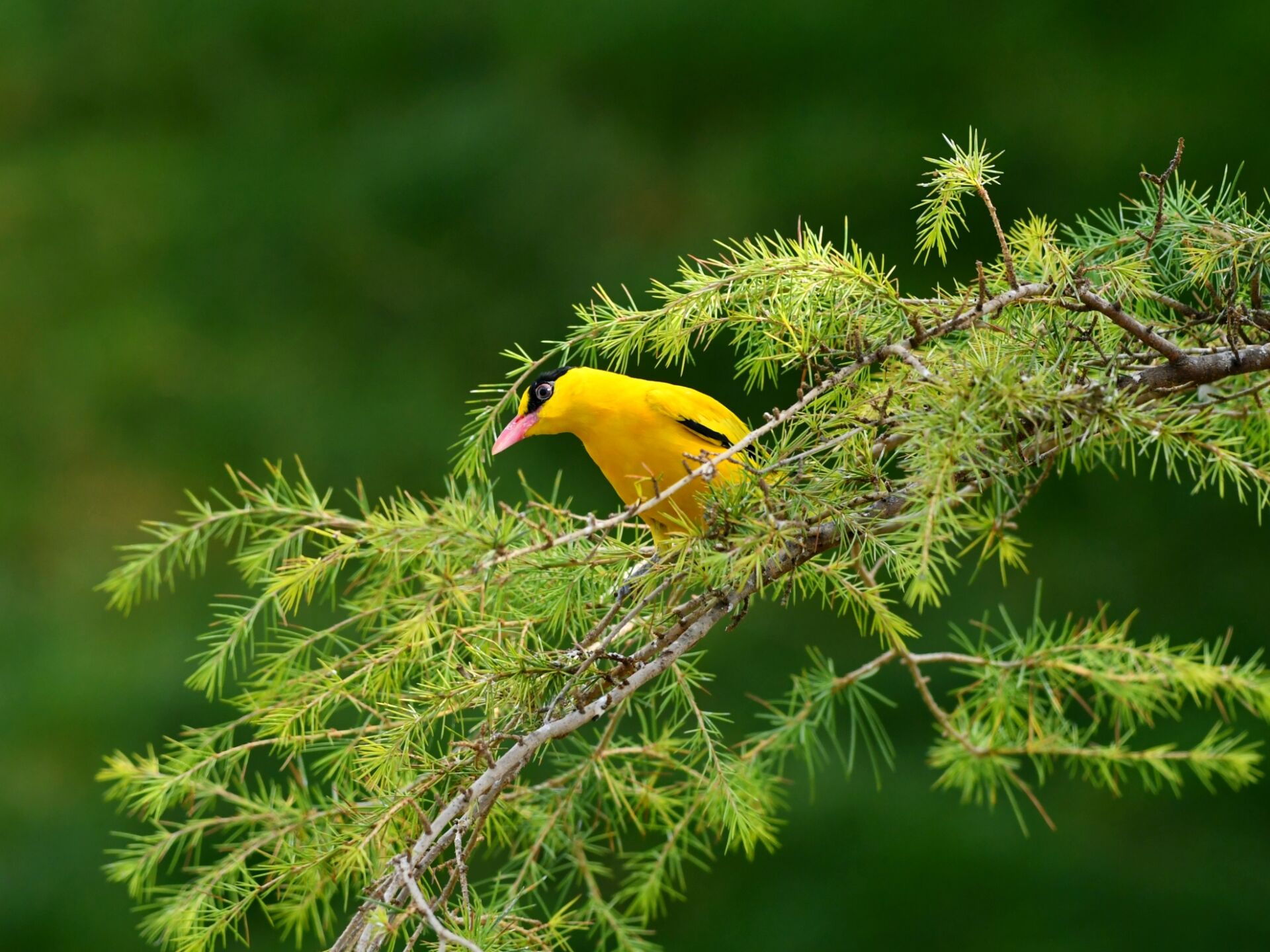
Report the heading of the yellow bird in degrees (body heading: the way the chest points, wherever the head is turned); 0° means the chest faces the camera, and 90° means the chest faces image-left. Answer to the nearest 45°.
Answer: approximately 90°
